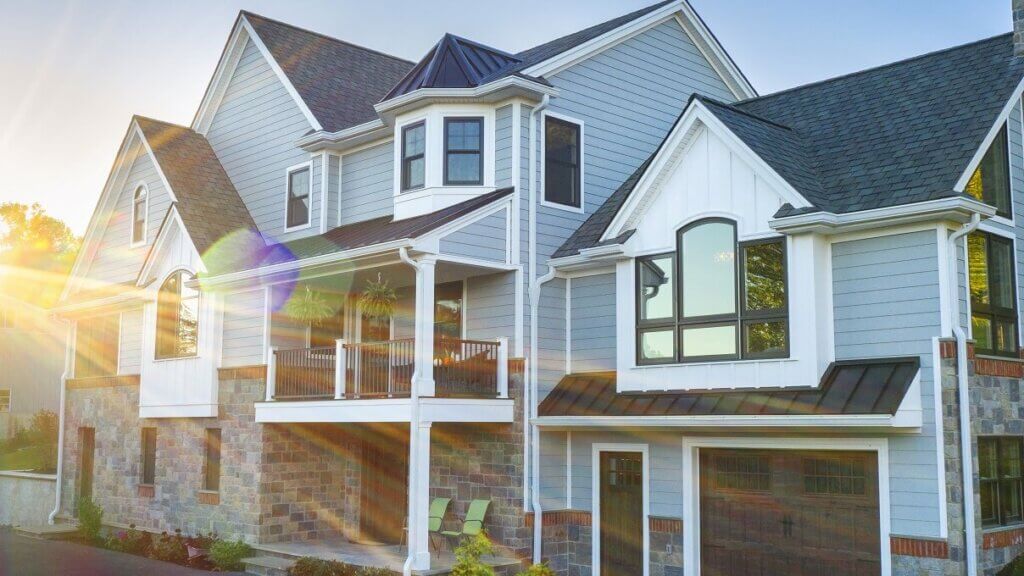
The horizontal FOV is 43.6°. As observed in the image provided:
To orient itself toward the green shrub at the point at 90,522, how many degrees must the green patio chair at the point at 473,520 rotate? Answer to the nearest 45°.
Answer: approximately 90° to its right

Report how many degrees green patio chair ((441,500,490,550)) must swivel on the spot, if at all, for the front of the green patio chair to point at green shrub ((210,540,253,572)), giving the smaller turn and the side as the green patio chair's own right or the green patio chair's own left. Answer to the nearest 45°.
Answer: approximately 45° to the green patio chair's own right

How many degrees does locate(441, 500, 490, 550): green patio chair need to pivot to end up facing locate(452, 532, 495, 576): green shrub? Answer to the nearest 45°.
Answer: approximately 45° to its left

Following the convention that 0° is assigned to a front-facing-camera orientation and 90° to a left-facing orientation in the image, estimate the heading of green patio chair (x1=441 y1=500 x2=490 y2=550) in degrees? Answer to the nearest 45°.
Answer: approximately 45°

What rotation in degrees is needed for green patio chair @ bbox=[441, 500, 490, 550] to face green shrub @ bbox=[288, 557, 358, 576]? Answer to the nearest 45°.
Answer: approximately 45° to its right
